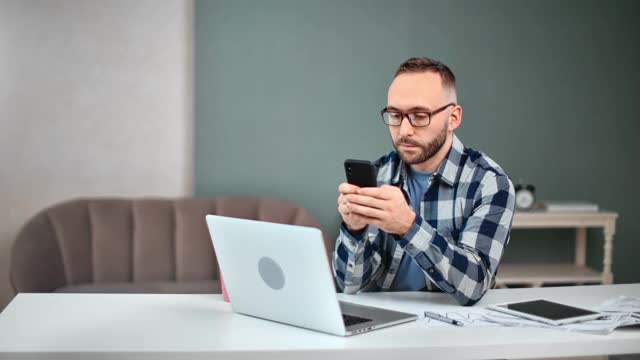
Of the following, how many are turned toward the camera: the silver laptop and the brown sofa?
1

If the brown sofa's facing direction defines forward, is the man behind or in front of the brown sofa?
in front

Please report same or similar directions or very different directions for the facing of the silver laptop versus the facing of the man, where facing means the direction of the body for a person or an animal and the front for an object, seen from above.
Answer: very different directions

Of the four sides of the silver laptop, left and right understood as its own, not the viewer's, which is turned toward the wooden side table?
front

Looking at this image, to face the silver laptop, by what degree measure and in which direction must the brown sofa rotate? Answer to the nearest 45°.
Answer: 0° — it already faces it

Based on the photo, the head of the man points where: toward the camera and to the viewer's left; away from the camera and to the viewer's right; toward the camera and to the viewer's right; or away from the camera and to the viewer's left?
toward the camera and to the viewer's left

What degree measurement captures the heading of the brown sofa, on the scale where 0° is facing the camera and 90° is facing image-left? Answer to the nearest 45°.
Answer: approximately 0°

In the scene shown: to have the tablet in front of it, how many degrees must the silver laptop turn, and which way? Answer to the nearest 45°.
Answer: approximately 45° to its right

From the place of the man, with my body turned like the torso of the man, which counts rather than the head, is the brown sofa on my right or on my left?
on my right

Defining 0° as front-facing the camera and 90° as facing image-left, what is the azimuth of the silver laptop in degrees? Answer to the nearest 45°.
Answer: approximately 225°

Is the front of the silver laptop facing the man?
yes

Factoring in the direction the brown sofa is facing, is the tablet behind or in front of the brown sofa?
in front

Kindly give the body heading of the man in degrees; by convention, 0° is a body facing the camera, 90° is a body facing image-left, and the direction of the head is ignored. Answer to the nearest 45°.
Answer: approximately 45°
